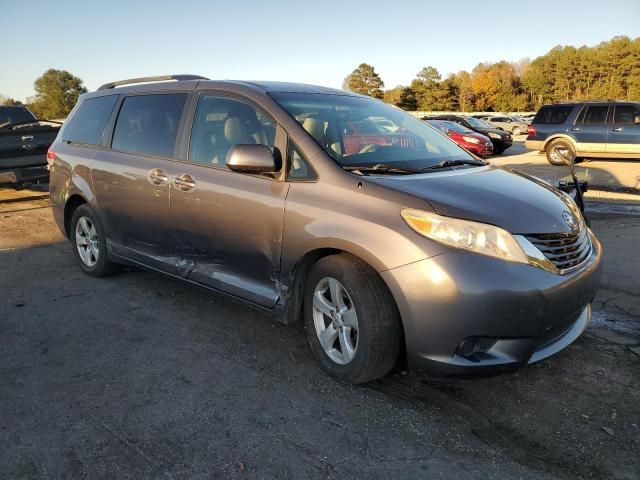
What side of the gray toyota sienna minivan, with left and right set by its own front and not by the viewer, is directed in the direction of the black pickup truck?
back

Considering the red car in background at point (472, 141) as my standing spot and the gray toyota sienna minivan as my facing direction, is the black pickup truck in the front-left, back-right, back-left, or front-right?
front-right

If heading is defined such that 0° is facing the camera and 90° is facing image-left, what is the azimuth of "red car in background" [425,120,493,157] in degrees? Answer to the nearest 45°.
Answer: approximately 315°

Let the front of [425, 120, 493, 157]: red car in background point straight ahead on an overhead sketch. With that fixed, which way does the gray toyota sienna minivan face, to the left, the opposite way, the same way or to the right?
the same way

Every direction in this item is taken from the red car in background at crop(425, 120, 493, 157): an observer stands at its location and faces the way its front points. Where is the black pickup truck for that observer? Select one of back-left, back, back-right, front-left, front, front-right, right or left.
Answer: right

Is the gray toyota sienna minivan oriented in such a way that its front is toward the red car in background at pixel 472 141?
no

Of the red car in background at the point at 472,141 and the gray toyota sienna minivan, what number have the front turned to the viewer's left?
0

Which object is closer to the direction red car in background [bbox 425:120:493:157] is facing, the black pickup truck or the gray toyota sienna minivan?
the gray toyota sienna minivan

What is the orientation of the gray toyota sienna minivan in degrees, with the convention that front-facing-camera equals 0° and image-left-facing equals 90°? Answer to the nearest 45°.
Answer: approximately 315°

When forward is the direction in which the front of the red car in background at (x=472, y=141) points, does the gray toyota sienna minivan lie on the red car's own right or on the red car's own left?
on the red car's own right
